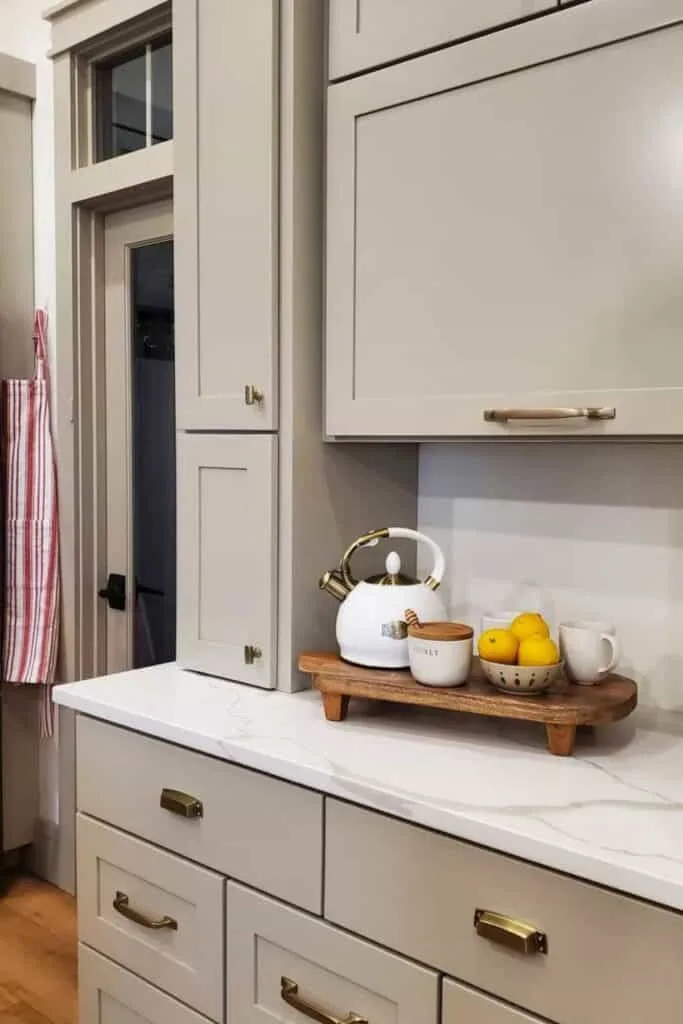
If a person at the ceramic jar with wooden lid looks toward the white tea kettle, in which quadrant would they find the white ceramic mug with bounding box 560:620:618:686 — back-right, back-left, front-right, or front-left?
back-right

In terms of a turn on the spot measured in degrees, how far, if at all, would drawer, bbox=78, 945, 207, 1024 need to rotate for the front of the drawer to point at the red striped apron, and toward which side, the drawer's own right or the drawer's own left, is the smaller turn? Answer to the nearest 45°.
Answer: approximately 135° to the drawer's own right

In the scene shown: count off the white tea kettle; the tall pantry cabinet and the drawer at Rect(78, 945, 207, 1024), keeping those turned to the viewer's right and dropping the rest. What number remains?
0

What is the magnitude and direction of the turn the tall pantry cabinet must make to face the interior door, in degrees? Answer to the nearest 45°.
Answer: approximately 90° to its right

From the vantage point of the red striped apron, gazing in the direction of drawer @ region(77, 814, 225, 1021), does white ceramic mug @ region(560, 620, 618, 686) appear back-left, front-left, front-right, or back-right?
front-left

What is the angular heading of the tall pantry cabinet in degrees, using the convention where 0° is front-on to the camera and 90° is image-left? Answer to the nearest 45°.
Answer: approximately 45°

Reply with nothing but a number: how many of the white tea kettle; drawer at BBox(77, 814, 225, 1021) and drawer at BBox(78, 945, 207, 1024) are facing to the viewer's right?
0

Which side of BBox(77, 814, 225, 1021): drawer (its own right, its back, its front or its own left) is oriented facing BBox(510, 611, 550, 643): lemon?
left

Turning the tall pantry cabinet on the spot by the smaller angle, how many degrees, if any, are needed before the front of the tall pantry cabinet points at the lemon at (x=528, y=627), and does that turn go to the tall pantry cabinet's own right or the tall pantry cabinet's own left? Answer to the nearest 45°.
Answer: approximately 90° to the tall pantry cabinet's own left

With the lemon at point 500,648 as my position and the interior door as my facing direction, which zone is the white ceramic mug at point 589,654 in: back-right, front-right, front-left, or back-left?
back-right

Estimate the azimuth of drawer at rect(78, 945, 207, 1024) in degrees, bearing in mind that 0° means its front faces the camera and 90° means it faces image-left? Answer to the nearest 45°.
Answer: approximately 45°

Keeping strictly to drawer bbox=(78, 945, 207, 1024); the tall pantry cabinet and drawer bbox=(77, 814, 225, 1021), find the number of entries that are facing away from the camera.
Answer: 0

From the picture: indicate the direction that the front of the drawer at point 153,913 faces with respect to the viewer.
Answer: facing the viewer and to the left of the viewer

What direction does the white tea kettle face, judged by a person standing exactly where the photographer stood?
facing to the left of the viewer
